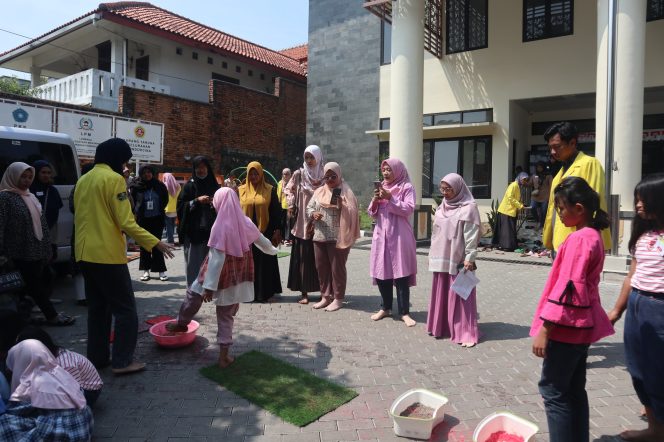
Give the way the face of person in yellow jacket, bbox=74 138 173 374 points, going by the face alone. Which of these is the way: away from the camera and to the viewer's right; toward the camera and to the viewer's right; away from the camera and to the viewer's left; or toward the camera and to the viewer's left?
away from the camera and to the viewer's right

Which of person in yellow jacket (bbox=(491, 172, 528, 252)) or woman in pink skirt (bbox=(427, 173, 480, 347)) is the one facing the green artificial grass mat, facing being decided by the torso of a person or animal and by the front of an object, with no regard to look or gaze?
the woman in pink skirt

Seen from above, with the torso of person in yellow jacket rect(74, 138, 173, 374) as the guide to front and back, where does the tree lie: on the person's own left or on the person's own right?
on the person's own left

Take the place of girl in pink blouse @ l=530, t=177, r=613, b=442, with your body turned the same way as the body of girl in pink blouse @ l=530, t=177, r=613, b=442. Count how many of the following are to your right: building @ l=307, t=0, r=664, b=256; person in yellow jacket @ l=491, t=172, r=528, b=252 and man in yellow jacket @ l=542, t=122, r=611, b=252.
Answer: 3

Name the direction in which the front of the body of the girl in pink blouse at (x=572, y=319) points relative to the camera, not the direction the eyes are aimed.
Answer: to the viewer's left

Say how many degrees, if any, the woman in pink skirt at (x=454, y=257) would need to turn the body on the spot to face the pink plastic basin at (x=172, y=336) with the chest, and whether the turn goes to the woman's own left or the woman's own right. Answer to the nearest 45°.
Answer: approximately 45° to the woman's own right

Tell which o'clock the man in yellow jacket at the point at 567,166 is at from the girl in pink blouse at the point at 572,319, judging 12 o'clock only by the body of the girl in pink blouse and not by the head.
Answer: The man in yellow jacket is roughly at 3 o'clock from the girl in pink blouse.

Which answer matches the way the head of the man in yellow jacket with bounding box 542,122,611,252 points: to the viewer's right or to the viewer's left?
to the viewer's left

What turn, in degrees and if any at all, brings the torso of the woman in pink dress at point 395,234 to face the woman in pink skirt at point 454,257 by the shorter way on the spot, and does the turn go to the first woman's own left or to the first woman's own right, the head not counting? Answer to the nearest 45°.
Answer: approximately 90° to the first woman's own left

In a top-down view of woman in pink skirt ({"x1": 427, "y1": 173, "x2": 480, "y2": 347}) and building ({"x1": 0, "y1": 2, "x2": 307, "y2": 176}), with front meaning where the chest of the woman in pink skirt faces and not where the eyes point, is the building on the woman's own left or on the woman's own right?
on the woman's own right

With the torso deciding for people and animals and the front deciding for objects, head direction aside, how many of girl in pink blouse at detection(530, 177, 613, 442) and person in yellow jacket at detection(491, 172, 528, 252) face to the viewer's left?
1

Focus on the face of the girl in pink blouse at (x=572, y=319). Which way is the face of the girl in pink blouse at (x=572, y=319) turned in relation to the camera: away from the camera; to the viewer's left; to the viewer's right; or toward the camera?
to the viewer's left

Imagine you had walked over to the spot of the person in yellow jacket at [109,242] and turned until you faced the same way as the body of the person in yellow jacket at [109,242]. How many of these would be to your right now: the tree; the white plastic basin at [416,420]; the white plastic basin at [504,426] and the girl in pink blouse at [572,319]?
3
